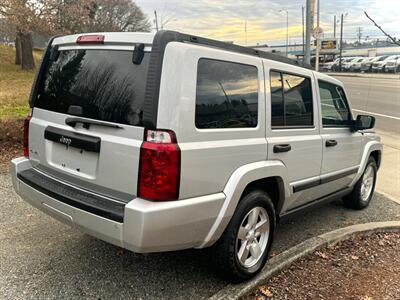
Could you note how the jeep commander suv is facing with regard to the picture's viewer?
facing away from the viewer and to the right of the viewer

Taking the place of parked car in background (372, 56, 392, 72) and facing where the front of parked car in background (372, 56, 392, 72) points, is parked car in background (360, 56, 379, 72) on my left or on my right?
on my right

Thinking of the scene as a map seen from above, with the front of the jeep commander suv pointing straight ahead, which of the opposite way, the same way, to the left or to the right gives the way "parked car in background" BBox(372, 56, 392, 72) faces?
the opposite way

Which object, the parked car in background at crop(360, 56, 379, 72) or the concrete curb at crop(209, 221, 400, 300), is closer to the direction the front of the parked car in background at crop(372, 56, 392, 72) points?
the concrete curb

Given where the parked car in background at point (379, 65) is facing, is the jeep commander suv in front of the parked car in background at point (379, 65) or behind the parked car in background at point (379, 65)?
in front

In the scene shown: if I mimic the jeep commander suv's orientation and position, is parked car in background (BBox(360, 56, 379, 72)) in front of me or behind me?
in front

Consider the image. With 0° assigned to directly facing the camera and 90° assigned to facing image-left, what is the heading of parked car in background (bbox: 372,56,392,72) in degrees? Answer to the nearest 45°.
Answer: approximately 45°

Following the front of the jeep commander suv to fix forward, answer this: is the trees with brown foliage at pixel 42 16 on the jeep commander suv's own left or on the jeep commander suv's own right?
on the jeep commander suv's own left

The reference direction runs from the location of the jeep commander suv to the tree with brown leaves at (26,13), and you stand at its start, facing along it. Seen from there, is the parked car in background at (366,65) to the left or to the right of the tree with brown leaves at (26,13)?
right
